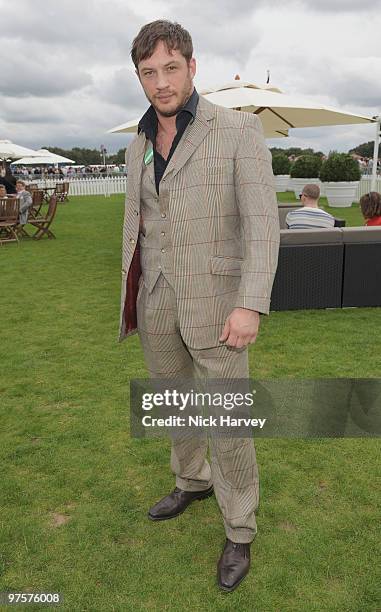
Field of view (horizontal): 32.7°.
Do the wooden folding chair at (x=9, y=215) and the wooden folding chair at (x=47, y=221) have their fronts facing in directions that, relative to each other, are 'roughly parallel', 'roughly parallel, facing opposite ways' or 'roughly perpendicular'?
roughly perpendicular

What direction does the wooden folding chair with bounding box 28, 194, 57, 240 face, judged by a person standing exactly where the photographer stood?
facing to the left of the viewer

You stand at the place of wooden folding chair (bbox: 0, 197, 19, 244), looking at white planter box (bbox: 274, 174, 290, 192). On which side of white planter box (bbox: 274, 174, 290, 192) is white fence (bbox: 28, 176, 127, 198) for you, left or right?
left

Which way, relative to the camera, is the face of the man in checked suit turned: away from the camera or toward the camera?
toward the camera

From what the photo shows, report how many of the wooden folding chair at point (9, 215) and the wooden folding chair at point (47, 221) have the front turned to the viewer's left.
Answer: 1

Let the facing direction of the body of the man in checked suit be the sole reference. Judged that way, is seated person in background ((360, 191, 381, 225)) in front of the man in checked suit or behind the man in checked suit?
behind

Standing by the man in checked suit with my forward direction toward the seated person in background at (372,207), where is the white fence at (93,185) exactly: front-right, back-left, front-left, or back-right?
front-left
